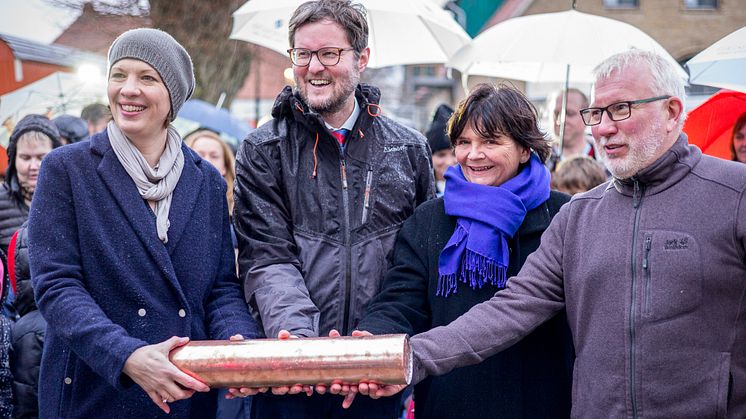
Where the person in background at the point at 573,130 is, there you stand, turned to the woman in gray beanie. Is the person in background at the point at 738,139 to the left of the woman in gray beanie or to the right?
left

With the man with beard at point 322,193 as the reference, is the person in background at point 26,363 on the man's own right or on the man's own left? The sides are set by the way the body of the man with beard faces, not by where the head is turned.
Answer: on the man's own right

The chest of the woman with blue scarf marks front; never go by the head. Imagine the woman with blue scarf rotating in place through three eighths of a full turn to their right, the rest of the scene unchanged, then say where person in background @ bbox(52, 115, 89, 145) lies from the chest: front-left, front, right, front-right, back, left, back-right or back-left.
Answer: front-left

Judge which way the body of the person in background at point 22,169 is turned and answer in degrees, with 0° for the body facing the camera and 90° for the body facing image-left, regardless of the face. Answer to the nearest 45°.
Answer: approximately 0°

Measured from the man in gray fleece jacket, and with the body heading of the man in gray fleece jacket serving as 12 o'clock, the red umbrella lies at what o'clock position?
The red umbrella is roughly at 5 o'clock from the man in gray fleece jacket.

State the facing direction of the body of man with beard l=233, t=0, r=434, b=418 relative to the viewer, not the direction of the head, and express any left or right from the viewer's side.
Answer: facing the viewer

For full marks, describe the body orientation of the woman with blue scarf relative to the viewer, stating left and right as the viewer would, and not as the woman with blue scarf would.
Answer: facing the viewer and to the left of the viewer

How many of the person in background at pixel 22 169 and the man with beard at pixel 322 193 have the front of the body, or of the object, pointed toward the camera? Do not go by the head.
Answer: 2

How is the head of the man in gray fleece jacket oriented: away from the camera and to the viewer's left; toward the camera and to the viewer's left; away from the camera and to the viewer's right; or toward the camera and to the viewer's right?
toward the camera and to the viewer's left

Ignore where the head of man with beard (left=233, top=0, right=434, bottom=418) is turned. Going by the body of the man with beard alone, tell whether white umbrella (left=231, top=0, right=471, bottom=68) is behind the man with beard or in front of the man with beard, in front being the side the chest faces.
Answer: behind

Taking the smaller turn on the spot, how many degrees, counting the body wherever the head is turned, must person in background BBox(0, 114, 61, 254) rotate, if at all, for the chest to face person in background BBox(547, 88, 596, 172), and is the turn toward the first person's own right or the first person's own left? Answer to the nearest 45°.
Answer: approximately 90° to the first person's own left

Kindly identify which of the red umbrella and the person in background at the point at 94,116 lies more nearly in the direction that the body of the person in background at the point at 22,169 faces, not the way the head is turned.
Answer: the red umbrella

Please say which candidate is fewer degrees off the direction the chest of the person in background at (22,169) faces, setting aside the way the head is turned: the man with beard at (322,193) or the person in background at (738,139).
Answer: the man with beard

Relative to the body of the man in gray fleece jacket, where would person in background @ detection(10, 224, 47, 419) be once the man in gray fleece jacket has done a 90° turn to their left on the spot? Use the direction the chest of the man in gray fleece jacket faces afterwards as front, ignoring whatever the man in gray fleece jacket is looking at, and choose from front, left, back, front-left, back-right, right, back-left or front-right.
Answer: back-right

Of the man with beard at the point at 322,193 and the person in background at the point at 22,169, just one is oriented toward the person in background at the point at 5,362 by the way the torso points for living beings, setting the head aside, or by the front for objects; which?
the person in background at the point at 22,169
